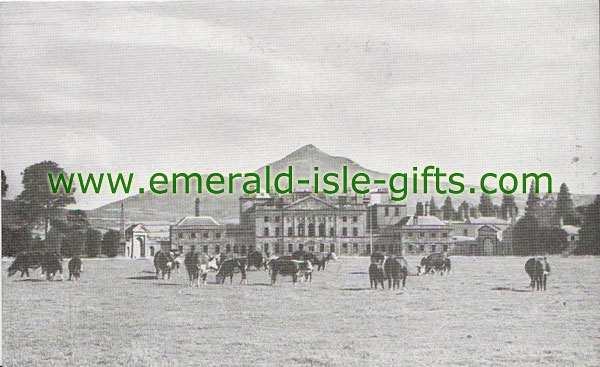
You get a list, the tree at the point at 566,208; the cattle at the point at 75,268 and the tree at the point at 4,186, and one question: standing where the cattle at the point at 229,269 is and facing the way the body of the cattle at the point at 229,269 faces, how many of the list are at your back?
1

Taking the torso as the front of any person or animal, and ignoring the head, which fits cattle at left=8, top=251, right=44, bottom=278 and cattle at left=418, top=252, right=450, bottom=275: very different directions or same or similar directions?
same or similar directions

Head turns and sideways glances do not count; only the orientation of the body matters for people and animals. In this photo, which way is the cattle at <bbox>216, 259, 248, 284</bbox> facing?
to the viewer's left

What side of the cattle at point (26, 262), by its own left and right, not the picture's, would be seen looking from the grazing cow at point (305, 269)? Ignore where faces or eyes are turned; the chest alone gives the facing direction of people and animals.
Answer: back

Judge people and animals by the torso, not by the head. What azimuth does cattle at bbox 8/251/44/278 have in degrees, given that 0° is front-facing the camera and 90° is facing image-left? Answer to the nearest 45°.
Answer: approximately 90°

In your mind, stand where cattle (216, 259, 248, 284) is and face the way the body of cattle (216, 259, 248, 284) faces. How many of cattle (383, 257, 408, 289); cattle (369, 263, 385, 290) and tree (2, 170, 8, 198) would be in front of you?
1

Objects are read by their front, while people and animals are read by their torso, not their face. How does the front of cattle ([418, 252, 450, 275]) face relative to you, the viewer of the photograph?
facing to the left of the viewer

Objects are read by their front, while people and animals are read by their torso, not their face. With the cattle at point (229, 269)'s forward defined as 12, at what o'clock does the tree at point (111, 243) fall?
The tree is roughly at 2 o'clock from the cattle.

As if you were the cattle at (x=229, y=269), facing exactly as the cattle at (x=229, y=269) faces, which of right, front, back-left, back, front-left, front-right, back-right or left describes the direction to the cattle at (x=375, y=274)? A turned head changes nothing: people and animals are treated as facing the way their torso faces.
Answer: back
